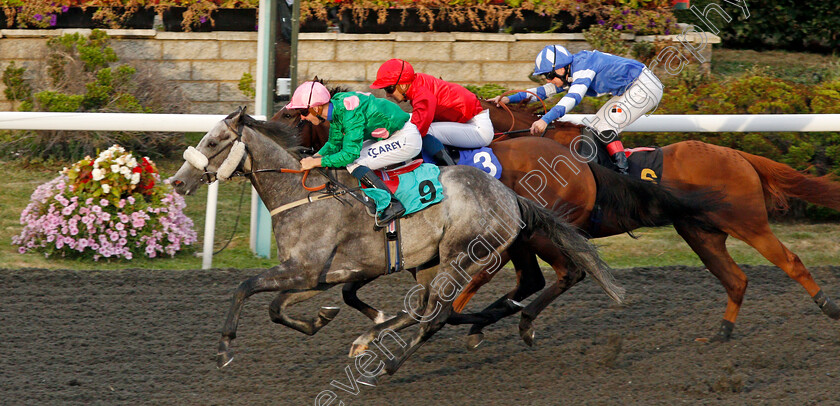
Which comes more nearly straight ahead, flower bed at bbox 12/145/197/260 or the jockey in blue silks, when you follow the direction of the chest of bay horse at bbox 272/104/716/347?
the flower bed

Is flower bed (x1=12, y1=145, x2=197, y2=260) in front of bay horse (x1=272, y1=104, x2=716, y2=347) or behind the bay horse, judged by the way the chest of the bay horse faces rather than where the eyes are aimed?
in front

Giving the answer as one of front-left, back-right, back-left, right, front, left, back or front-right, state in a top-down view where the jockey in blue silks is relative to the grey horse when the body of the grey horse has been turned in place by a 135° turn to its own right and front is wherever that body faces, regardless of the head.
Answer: front

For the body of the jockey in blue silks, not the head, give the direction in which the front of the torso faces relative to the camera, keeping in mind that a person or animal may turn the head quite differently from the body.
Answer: to the viewer's left

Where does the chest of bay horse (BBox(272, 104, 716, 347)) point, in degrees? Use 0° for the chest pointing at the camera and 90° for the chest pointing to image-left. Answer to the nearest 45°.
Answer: approximately 90°

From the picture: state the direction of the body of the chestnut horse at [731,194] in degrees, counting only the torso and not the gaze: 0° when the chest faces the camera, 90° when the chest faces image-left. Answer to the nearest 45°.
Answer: approximately 90°

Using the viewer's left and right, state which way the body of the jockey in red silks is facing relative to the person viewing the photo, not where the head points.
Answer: facing to the left of the viewer

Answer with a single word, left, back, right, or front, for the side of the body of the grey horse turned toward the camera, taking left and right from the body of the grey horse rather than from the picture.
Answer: left

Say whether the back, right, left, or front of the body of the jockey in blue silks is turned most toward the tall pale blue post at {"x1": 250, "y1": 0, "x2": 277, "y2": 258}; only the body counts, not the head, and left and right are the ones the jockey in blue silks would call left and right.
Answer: front

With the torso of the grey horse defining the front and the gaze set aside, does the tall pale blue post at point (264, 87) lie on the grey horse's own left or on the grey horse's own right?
on the grey horse's own right

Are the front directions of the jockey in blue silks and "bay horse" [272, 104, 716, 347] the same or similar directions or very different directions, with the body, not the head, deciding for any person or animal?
same or similar directions
